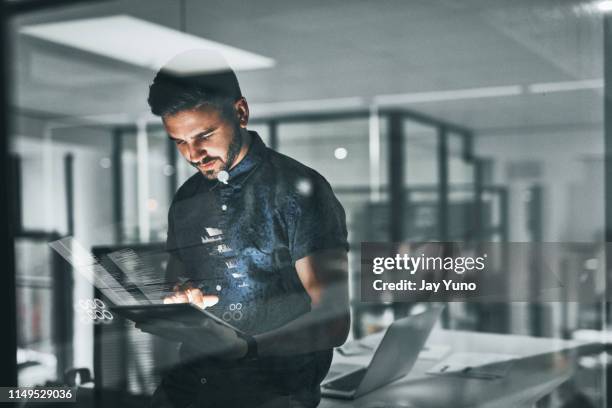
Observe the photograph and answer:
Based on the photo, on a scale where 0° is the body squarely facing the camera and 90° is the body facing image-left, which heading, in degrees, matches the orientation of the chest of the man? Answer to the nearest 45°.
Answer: approximately 45°

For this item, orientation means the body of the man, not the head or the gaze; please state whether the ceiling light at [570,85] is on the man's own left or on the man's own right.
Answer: on the man's own left

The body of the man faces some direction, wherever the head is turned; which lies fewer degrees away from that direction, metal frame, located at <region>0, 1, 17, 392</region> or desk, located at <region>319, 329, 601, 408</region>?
the metal frame

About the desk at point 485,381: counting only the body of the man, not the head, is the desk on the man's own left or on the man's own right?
on the man's own left
